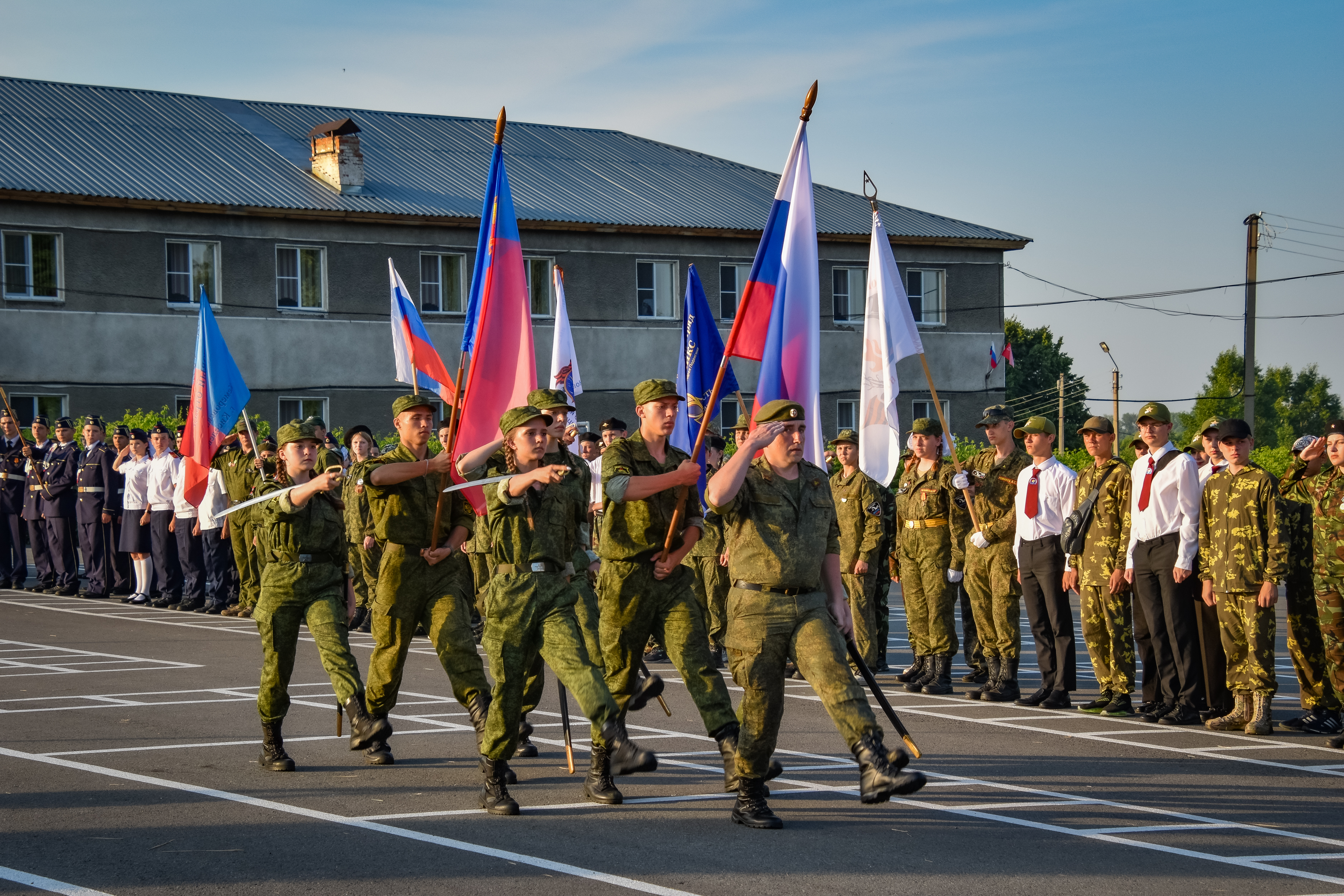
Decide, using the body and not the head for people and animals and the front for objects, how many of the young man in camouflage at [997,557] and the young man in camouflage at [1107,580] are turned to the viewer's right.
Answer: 0

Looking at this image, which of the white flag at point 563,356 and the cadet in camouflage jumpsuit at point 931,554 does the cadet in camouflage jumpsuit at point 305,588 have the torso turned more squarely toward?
the cadet in camouflage jumpsuit

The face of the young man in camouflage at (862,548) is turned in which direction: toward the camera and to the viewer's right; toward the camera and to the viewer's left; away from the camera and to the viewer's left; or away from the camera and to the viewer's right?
toward the camera and to the viewer's left

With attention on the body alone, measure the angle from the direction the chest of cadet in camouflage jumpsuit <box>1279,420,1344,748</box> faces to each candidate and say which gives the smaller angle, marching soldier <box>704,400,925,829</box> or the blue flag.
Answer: the marching soldier

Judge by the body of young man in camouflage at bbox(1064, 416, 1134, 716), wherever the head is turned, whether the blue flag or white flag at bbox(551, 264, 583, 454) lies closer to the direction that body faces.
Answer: the blue flag

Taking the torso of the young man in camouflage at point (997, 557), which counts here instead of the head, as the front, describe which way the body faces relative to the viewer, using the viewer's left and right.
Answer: facing the viewer and to the left of the viewer

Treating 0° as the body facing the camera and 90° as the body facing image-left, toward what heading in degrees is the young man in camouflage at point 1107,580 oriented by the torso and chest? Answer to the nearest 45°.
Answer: approximately 45°

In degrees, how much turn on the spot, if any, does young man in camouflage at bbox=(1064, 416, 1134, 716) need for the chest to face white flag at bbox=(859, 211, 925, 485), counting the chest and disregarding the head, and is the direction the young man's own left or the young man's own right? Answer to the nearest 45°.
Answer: approximately 45° to the young man's own right

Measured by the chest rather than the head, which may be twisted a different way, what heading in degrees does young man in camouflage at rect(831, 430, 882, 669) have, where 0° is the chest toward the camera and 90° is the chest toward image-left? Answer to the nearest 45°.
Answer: approximately 45°

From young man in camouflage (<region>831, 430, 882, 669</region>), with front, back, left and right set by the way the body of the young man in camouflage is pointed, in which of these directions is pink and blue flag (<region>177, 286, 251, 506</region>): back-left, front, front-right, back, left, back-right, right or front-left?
front-right

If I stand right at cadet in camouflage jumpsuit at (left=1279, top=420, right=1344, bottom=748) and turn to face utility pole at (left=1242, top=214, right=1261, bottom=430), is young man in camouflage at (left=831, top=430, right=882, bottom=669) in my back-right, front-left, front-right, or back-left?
front-left

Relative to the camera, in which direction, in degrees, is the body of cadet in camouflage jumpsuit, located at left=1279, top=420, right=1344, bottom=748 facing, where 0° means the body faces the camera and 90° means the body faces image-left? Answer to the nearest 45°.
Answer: approximately 45°

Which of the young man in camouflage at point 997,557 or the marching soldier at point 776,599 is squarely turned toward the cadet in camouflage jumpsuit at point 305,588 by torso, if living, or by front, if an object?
the young man in camouflage
